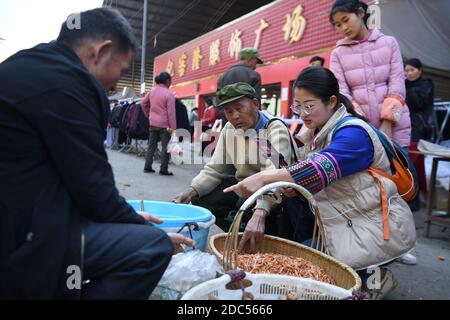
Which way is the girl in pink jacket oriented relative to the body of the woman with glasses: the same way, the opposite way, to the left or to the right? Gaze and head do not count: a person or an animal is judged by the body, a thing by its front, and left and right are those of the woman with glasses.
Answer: to the left

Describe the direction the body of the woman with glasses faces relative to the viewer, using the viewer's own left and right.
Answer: facing to the left of the viewer

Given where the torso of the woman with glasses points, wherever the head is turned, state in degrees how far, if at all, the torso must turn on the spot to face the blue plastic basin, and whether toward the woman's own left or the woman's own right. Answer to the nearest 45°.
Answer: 0° — they already face it

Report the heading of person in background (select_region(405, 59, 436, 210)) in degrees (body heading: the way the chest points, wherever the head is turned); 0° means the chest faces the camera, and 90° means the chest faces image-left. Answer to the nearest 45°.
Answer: approximately 45°

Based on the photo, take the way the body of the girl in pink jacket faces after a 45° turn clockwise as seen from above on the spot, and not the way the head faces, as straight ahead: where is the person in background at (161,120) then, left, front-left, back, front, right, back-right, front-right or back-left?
right

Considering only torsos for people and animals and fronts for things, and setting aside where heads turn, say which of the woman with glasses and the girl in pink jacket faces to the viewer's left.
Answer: the woman with glasses

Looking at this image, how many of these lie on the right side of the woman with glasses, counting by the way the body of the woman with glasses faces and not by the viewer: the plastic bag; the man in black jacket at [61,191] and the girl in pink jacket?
1

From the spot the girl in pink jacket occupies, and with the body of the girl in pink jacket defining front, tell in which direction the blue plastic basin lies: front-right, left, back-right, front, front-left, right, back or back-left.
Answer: front-right

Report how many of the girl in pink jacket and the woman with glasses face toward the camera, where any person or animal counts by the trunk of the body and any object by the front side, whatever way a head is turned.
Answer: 1

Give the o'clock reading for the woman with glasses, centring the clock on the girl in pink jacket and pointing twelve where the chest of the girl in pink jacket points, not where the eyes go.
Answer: The woman with glasses is roughly at 12 o'clock from the girl in pink jacket.

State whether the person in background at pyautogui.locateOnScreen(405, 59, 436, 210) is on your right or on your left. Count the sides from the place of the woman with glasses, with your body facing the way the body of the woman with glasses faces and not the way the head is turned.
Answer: on your right

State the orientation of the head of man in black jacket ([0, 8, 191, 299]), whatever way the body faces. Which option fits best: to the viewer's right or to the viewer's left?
to the viewer's right

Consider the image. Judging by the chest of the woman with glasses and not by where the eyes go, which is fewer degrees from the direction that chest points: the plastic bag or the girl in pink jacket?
the plastic bag
